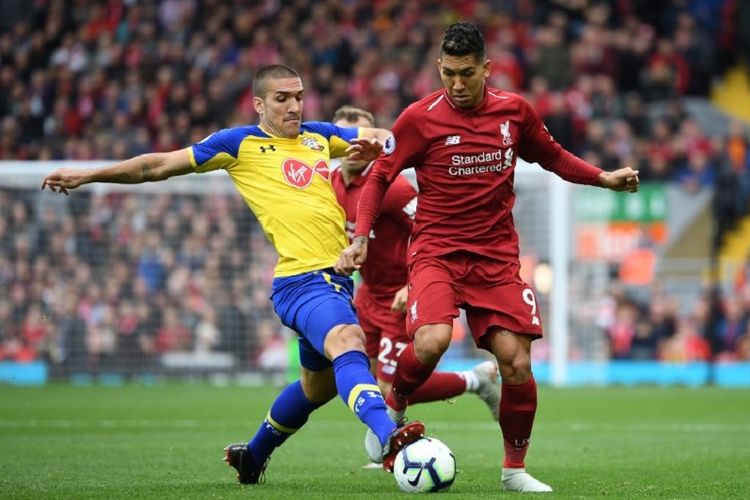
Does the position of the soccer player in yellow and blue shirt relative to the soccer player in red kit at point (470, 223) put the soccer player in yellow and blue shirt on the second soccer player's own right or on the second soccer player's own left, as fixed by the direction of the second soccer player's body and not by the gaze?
on the second soccer player's own right

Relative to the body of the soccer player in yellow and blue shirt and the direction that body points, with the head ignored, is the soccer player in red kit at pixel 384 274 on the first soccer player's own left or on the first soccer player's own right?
on the first soccer player's own left

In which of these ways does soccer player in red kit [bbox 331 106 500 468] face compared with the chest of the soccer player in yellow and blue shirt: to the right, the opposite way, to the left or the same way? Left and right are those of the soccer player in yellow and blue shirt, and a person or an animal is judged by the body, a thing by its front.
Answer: to the right

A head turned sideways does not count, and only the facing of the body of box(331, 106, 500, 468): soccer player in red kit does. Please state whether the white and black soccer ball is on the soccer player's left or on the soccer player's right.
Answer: on the soccer player's left

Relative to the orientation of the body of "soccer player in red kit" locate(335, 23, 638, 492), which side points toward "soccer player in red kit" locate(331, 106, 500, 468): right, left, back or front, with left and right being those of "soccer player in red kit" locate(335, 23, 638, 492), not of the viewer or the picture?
back

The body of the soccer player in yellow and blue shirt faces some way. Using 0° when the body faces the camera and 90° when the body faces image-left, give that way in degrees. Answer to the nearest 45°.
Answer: approximately 315°
